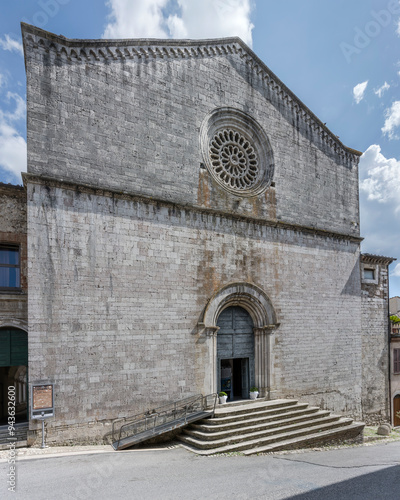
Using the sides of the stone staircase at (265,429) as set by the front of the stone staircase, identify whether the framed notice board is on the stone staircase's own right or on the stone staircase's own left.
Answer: on the stone staircase's own right

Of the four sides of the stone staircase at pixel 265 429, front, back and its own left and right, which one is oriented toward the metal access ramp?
right

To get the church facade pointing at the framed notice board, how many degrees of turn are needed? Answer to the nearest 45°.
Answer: approximately 90° to its right

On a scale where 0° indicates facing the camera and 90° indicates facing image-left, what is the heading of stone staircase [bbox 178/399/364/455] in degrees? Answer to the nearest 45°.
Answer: approximately 315°

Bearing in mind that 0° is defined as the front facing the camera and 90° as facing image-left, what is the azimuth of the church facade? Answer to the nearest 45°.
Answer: approximately 315°
